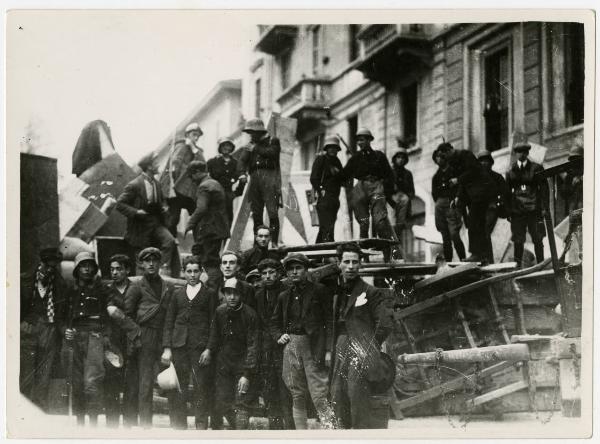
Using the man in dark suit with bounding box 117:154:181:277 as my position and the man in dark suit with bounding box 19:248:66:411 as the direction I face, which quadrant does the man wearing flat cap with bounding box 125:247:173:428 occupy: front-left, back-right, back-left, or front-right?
front-left

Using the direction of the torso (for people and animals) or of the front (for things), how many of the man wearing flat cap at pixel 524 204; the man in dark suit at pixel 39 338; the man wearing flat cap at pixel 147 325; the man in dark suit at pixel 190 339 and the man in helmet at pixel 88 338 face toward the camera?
5

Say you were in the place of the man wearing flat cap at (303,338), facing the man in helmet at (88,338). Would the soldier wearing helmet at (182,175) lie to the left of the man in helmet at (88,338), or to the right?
right

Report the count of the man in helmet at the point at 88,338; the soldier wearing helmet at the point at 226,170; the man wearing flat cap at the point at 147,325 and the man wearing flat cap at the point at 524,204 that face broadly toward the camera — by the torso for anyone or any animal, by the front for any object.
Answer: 4

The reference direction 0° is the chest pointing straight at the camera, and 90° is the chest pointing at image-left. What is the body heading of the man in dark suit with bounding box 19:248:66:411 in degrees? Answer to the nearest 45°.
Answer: approximately 0°

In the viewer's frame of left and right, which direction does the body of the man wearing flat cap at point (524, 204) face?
facing the viewer

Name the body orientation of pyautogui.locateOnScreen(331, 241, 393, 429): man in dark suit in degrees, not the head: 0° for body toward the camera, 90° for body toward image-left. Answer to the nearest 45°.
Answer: approximately 45°

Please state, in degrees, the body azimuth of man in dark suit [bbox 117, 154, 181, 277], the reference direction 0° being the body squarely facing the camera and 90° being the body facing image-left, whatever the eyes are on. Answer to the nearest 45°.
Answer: approximately 315°

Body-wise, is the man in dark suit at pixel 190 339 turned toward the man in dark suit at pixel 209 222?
no

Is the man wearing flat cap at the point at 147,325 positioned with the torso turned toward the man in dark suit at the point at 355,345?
no

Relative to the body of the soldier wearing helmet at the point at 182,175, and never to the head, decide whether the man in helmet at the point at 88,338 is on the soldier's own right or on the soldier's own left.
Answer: on the soldier's own right

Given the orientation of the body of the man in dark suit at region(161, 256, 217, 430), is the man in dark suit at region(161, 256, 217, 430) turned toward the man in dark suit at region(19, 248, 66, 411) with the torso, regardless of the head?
no

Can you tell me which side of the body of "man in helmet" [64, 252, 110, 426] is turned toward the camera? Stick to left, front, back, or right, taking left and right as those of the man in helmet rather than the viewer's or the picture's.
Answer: front

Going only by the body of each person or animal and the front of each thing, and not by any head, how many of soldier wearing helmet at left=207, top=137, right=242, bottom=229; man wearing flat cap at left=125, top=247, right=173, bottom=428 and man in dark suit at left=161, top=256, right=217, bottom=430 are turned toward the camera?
3
